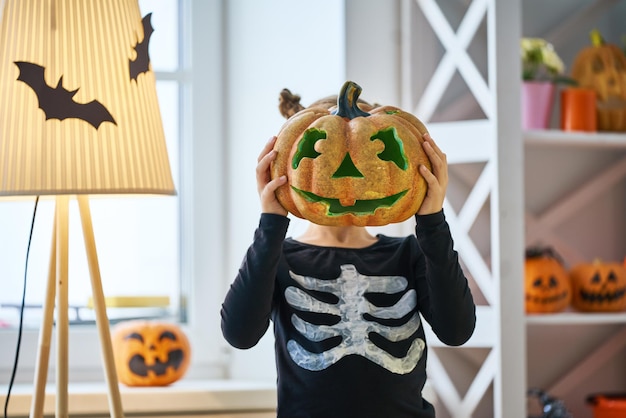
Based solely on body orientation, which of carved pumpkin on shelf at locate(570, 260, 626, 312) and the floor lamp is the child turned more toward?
the floor lamp

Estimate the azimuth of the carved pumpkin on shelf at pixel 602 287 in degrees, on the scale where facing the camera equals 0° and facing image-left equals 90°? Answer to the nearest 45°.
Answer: approximately 0°

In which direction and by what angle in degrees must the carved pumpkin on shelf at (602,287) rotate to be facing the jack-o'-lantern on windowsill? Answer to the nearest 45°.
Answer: approximately 45° to its right

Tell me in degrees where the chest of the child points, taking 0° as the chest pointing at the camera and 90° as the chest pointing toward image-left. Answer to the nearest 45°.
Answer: approximately 0°

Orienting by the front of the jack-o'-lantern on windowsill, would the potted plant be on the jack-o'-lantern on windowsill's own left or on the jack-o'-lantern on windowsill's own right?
on the jack-o'-lantern on windowsill's own left

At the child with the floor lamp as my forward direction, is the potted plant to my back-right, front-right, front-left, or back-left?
back-right

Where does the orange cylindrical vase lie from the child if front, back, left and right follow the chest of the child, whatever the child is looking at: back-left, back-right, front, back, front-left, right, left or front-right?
back-left

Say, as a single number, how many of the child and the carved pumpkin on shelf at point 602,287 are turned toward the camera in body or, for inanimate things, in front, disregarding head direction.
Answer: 2
